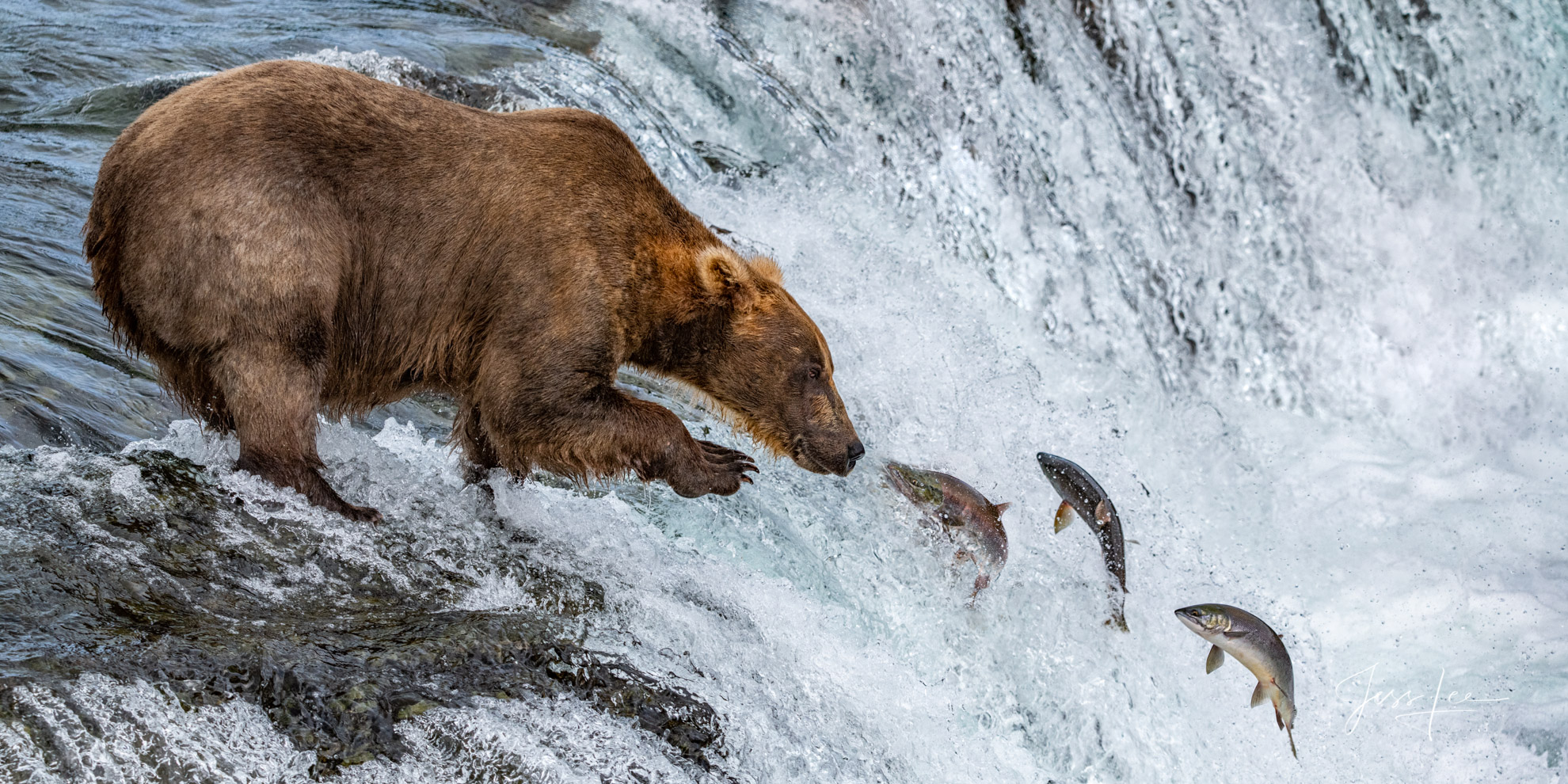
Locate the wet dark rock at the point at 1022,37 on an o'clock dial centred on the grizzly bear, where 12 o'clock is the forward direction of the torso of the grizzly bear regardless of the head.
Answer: The wet dark rock is roughly at 10 o'clock from the grizzly bear.

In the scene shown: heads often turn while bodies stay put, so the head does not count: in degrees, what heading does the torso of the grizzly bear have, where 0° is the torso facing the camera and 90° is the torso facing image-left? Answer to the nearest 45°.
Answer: approximately 270°

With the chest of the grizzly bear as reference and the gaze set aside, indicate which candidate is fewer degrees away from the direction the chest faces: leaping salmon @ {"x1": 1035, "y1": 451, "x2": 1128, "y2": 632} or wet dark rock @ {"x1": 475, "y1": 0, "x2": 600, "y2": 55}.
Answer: the leaping salmon

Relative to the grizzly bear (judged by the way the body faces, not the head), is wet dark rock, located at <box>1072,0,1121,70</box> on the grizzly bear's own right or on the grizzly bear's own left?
on the grizzly bear's own left

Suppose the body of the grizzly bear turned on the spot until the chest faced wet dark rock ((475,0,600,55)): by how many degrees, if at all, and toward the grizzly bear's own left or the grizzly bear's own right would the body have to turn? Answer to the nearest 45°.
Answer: approximately 90° to the grizzly bear's own left

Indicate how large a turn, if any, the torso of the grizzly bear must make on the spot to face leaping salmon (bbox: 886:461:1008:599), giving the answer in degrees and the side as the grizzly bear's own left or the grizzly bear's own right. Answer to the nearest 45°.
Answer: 0° — it already faces it

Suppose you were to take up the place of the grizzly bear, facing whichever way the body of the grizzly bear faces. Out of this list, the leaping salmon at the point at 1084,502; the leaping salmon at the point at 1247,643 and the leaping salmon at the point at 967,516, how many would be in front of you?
3
